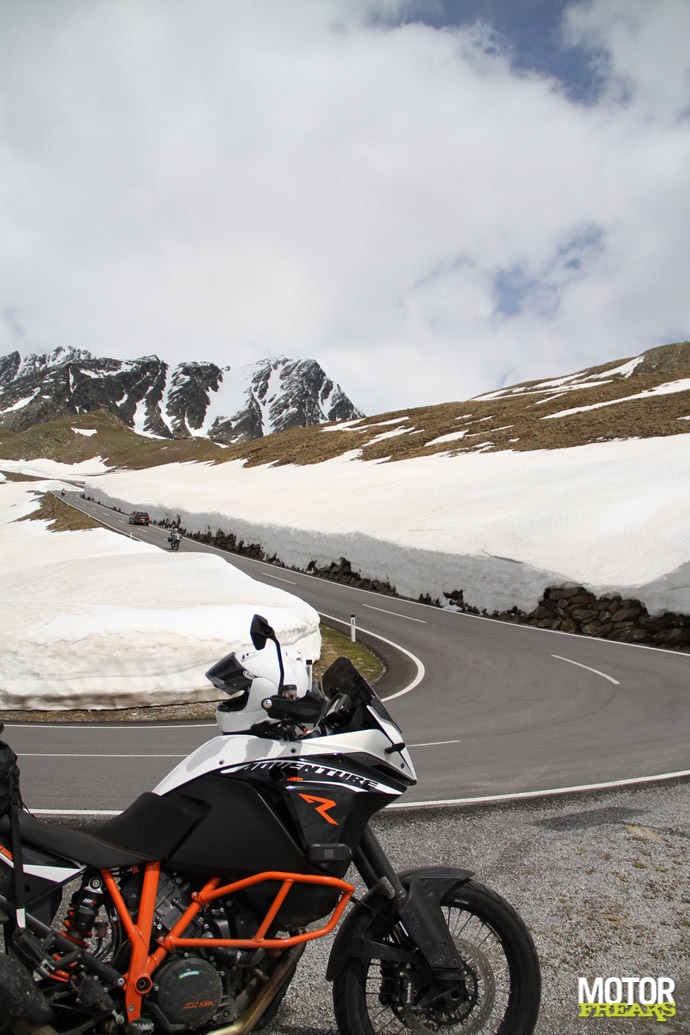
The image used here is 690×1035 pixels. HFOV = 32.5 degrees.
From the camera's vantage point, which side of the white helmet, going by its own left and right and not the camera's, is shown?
left

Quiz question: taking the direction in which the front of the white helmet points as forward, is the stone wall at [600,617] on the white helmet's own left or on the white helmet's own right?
on the white helmet's own right

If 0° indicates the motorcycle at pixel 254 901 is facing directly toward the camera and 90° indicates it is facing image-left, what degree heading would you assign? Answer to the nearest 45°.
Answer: approximately 270°
